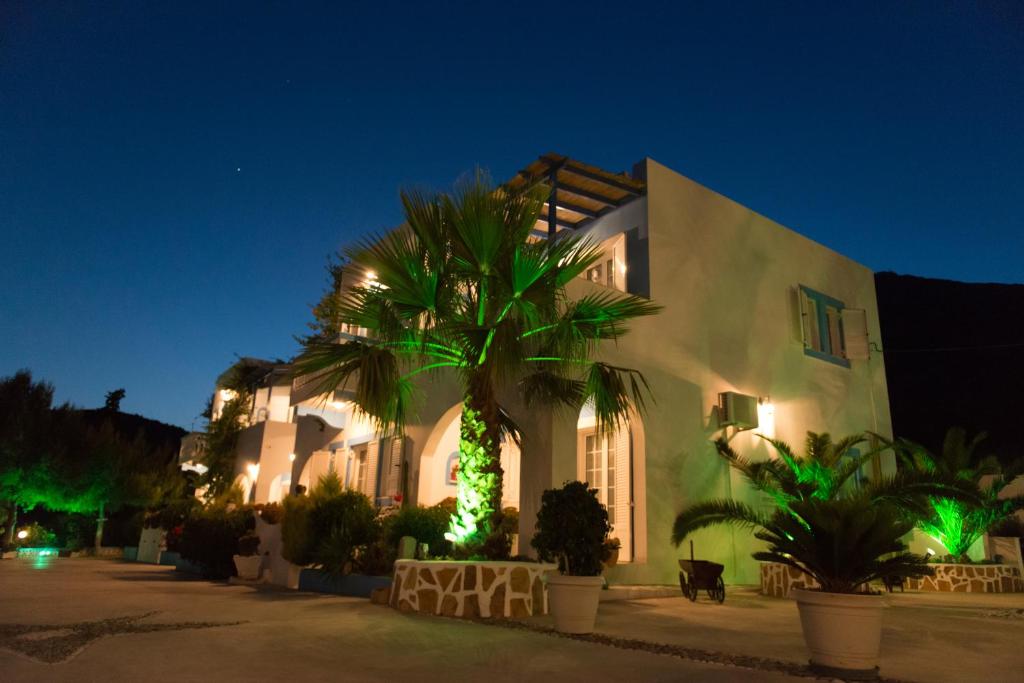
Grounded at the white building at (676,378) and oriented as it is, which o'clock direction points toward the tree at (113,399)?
The tree is roughly at 3 o'clock from the white building.

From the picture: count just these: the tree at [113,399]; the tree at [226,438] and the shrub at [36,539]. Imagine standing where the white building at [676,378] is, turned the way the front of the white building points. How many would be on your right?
3

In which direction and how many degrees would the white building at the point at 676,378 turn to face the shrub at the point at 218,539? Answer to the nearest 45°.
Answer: approximately 45° to its right

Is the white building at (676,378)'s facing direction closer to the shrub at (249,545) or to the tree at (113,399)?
the shrub

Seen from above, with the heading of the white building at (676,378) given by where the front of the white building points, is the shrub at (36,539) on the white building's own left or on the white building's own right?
on the white building's own right

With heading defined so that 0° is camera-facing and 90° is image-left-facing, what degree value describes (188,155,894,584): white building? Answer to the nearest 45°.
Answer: approximately 45°

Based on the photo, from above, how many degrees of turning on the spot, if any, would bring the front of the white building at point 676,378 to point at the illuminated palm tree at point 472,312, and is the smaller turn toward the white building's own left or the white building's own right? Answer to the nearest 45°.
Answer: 0° — it already faces it

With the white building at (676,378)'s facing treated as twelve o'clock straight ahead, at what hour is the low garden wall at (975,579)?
The low garden wall is roughly at 7 o'clock from the white building.

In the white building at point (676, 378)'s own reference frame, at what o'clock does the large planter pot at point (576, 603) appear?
The large planter pot is roughly at 11 o'clock from the white building.

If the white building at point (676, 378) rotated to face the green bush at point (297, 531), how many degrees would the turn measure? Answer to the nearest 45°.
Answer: approximately 45° to its right

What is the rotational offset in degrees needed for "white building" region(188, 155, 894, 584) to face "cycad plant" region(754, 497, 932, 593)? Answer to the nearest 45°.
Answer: approximately 45° to its left

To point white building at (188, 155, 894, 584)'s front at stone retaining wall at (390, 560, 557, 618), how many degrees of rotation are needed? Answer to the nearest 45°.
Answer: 0° — it already faces it
